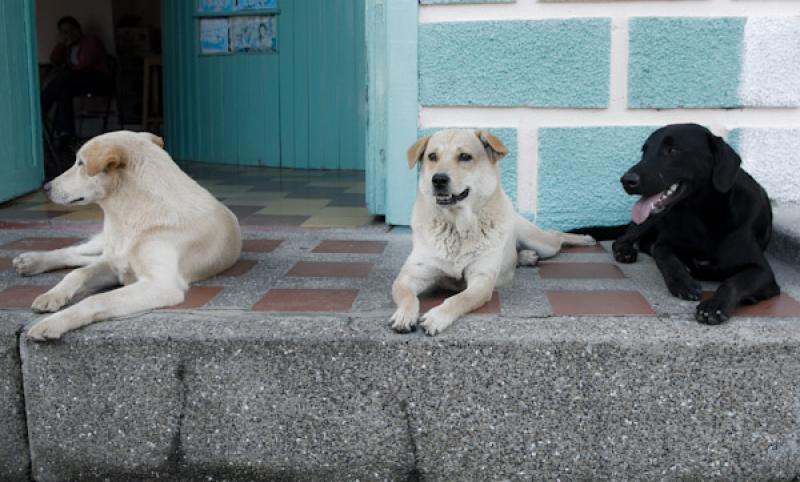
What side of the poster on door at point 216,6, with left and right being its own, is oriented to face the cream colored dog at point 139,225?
front

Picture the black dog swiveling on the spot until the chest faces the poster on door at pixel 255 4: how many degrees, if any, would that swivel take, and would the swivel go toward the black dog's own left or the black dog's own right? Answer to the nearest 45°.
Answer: approximately 90° to the black dog's own right

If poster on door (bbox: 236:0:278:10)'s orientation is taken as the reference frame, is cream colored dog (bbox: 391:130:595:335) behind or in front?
in front

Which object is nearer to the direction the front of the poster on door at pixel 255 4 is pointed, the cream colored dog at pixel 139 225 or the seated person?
the cream colored dog

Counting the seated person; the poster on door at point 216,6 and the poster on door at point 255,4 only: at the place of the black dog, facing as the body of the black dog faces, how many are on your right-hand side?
3

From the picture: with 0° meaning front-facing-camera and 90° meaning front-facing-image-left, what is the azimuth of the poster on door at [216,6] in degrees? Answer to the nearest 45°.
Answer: approximately 0°
